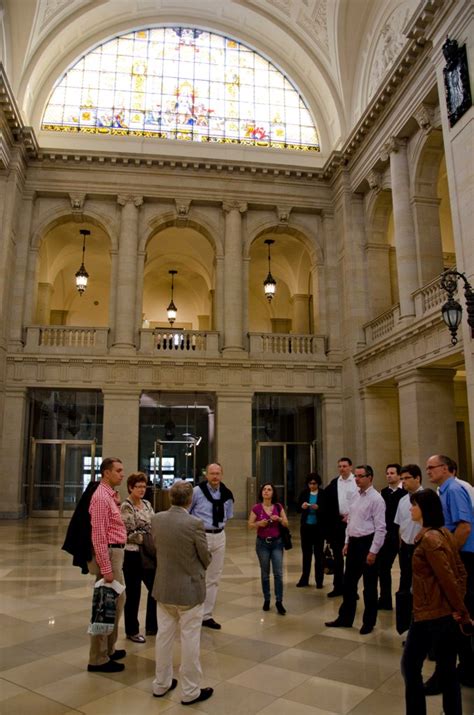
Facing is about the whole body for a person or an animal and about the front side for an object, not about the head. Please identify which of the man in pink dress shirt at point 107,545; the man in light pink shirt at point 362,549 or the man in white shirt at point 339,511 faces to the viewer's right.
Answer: the man in pink dress shirt

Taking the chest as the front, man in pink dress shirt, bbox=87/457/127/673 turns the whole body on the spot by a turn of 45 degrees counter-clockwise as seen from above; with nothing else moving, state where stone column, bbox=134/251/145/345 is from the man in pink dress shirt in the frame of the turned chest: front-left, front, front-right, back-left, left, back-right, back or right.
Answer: front-left

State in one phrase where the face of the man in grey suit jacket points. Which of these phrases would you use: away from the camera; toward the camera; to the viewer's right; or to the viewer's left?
away from the camera

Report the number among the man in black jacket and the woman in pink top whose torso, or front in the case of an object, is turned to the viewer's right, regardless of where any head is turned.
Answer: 0

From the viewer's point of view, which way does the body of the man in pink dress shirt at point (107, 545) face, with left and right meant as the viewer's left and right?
facing to the right of the viewer

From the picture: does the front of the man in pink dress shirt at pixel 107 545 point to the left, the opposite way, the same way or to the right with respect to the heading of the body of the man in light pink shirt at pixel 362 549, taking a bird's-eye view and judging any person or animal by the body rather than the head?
the opposite way

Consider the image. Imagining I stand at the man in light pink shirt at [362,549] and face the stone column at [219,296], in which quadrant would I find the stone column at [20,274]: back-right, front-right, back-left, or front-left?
front-left

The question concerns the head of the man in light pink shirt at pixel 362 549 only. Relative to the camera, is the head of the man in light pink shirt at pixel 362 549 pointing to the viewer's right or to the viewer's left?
to the viewer's left

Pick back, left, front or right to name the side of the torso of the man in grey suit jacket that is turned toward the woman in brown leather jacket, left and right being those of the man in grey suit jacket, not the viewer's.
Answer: right

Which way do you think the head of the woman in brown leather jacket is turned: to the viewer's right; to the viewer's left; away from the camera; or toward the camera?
to the viewer's left

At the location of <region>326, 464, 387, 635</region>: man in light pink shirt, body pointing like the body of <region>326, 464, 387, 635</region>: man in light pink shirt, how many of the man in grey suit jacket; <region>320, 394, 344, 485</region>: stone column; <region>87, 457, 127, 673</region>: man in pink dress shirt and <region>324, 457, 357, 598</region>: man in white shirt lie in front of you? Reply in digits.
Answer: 2

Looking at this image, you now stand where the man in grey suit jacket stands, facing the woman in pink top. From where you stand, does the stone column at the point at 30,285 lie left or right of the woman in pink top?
left

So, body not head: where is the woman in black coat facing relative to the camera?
toward the camera

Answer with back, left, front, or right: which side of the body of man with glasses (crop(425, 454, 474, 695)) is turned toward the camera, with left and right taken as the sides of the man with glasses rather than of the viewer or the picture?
left

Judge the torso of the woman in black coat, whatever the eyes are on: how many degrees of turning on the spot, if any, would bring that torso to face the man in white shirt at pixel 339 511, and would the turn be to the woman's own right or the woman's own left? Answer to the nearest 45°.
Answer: approximately 45° to the woman's own left

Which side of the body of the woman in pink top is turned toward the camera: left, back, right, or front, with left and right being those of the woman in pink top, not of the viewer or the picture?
front

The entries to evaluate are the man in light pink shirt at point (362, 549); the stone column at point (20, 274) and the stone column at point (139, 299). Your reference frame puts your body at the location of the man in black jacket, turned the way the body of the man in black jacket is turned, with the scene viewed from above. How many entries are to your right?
2

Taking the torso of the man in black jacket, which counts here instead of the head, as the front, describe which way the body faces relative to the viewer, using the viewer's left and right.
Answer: facing the viewer and to the left of the viewer

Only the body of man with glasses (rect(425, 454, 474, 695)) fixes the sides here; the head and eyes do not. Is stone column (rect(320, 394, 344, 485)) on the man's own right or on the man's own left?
on the man's own right
